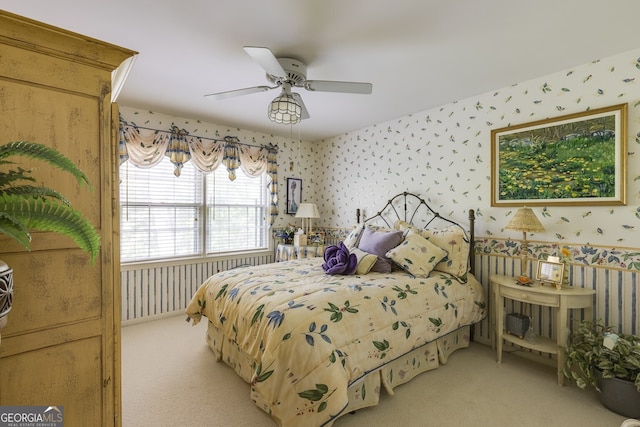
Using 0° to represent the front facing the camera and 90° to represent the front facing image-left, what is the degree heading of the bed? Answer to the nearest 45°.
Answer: approximately 45°

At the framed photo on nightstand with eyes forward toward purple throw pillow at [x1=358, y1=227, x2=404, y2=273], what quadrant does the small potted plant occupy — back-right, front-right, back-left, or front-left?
back-left

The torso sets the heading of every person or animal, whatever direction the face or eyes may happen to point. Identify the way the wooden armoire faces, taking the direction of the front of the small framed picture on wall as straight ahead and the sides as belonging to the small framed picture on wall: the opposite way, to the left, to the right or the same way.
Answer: to the left

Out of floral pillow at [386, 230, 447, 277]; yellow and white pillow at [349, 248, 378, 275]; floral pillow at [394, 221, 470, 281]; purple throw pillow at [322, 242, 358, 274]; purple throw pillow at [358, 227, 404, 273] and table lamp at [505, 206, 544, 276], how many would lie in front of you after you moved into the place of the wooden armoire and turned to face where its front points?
6

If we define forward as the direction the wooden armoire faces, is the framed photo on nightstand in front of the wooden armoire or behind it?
in front

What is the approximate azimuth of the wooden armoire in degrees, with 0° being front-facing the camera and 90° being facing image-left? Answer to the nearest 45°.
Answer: approximately 270°

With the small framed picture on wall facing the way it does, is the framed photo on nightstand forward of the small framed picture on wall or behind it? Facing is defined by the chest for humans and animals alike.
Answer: forward

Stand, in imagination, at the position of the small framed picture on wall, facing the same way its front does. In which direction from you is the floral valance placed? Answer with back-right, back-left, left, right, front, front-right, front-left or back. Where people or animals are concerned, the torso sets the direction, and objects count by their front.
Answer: right

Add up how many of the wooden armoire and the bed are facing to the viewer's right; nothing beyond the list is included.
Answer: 1

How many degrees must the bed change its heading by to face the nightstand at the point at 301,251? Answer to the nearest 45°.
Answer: approximately 135° to its right

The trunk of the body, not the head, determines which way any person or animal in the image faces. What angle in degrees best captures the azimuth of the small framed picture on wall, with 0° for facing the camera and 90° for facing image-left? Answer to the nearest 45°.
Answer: approximately 315°

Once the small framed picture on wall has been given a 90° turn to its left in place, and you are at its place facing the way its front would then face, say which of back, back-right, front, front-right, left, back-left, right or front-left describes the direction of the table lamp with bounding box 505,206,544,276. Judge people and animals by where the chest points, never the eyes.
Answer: right
